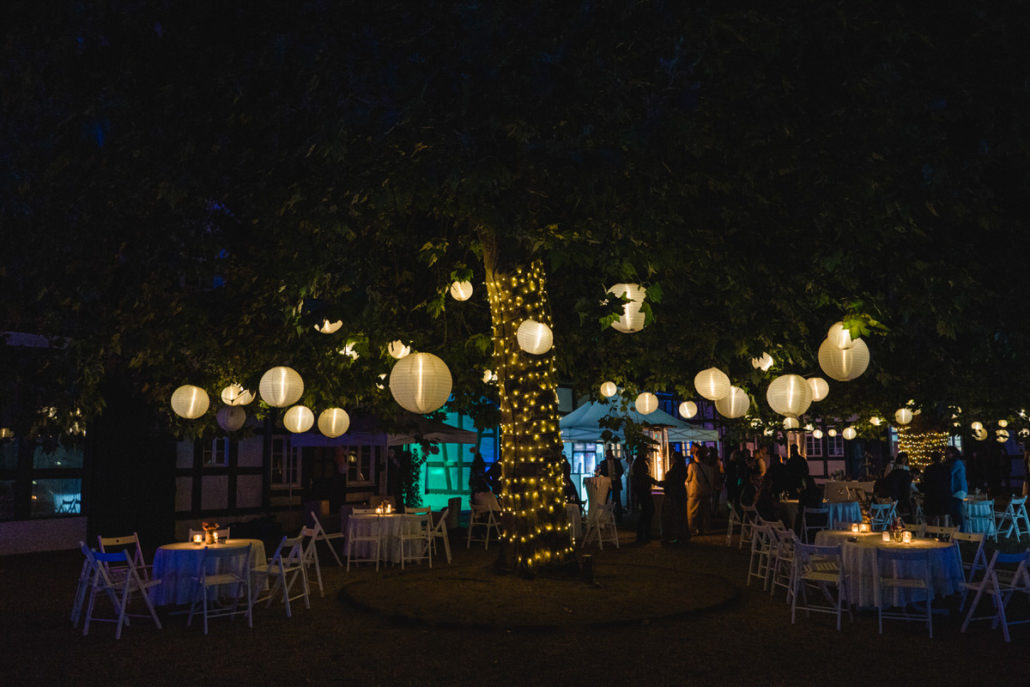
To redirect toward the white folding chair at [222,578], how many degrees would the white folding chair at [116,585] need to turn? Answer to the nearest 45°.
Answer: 0° — it already faces it

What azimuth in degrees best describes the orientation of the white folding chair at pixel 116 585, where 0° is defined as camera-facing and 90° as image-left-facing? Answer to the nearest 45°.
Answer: approximately 225°

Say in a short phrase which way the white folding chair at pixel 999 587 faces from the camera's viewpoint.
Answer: facing away from the viewer and to the left of the viewer

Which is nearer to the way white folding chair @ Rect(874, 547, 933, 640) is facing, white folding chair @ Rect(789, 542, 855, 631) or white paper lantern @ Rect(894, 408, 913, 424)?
the white paper lantern

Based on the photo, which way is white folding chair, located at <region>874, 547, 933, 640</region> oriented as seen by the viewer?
away from the camera
